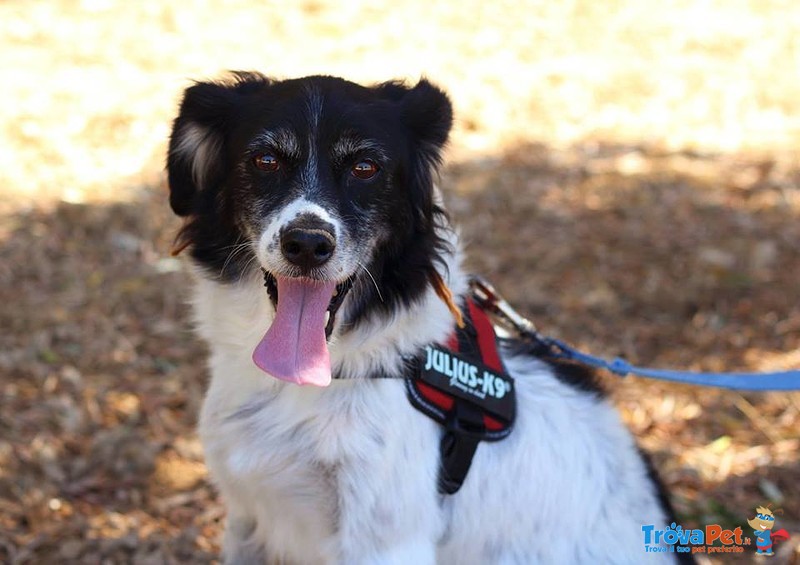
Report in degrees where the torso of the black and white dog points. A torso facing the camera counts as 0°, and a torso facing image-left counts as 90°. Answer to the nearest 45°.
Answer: approximately 45°
